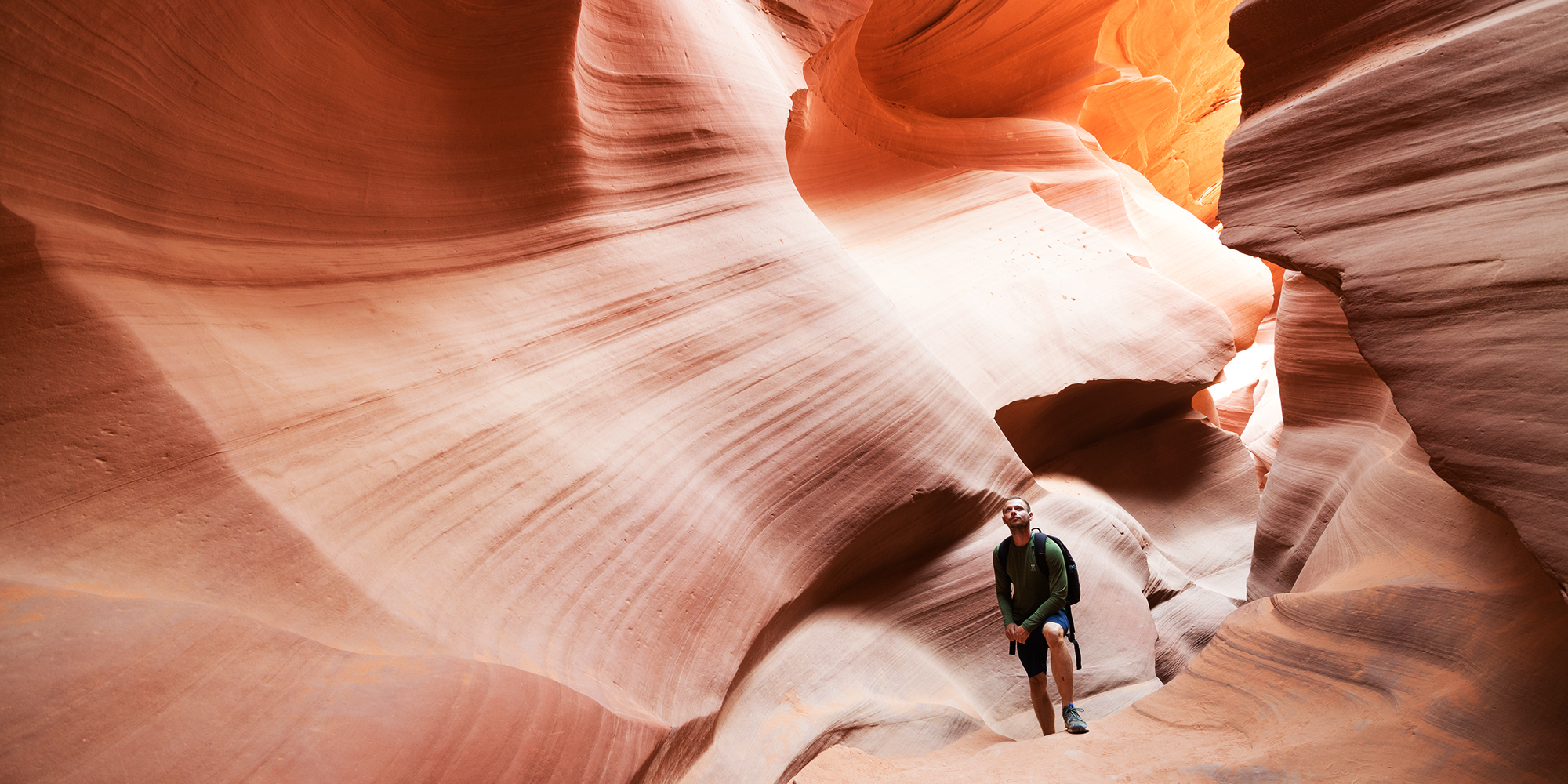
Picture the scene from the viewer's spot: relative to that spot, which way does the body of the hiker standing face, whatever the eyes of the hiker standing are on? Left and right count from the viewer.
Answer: facing the viewer
